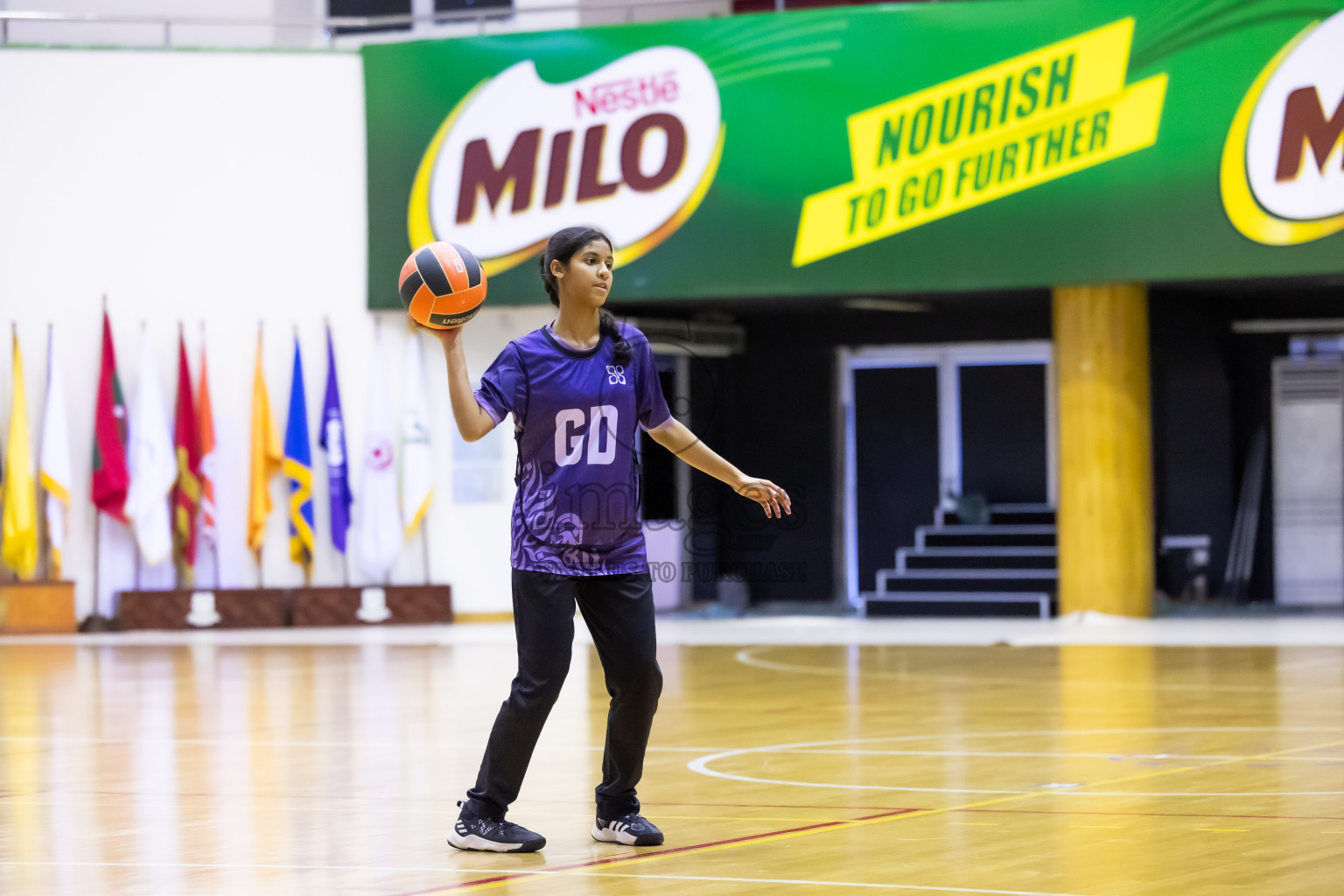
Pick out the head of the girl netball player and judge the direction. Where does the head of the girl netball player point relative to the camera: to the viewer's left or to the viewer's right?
to the viewer's right

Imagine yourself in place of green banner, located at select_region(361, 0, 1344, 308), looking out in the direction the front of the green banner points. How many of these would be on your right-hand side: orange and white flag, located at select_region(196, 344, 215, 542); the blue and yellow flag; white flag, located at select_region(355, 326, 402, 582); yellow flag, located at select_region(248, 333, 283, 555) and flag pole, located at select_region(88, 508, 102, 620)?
5

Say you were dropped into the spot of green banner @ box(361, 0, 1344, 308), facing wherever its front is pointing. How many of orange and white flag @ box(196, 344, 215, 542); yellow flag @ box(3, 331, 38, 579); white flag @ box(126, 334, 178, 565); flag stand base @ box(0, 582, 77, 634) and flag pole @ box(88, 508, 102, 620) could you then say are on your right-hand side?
5

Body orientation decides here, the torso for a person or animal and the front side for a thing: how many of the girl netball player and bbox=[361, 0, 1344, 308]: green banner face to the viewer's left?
0

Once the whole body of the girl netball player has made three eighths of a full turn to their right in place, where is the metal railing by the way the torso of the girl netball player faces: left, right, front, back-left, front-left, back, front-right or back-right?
right

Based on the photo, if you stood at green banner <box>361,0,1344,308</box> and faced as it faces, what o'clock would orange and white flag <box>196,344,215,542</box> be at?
The orange and white flag is roughly at 3 o'clock from the green banner.

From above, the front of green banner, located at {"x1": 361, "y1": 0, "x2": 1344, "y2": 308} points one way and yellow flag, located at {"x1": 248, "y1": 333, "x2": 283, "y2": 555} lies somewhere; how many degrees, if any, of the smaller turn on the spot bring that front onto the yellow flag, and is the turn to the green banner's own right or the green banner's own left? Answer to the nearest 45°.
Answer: approximately 90° to the green banner's own right

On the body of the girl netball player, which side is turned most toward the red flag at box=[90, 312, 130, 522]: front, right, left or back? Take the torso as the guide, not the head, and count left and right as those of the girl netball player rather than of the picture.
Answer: back

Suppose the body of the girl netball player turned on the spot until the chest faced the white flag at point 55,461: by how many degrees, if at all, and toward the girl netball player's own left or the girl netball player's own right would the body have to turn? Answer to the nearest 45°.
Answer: approximately 180°

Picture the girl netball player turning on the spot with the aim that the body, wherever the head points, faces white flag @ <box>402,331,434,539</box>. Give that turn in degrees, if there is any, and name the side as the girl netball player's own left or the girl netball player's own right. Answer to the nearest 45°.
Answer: approximately 135° to the girl netball player's own left

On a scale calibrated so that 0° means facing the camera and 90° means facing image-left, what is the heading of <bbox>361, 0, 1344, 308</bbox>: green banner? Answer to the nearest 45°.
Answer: approximately 0°

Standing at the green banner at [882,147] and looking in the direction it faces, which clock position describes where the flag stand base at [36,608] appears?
The flag stand base is roughly at 3 o'clock from the green banner.

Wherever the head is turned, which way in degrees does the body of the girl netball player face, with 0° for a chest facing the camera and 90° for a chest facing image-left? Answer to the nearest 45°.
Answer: approximately 315°
